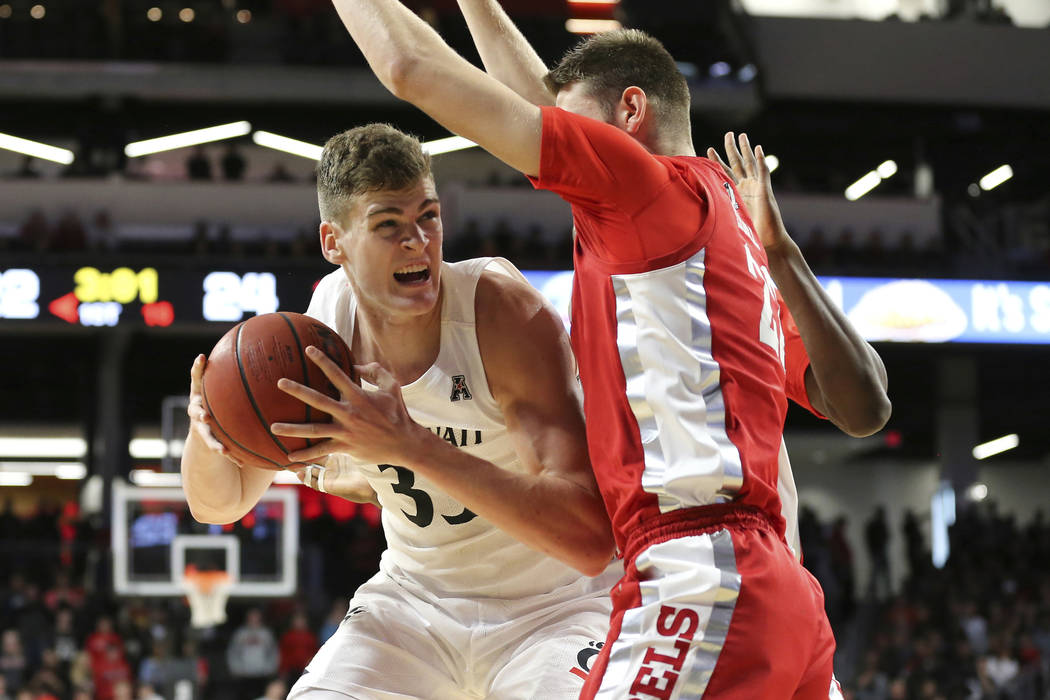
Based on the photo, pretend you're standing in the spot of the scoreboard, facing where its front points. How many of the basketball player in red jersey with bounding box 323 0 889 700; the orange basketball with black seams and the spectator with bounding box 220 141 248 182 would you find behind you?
1

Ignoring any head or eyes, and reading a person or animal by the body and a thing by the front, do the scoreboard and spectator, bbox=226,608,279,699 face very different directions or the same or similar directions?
same or similar directions

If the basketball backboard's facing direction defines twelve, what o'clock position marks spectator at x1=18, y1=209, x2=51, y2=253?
The spectator is roughly at 5 o'clock from the basketball backboard.

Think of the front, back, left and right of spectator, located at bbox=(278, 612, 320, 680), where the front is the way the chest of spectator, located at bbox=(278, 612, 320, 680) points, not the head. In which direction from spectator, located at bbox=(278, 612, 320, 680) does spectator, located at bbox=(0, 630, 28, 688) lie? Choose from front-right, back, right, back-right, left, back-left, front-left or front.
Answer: right

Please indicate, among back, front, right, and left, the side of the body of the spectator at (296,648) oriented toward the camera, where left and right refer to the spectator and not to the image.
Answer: front

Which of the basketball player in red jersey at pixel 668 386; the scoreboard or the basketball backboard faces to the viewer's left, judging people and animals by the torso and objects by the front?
the basketball player in red jersey

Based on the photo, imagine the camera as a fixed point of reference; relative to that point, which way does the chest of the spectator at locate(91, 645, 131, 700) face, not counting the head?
toward the camera

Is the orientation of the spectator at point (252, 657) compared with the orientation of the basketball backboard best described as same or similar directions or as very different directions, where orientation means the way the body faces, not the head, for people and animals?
same or similar directions

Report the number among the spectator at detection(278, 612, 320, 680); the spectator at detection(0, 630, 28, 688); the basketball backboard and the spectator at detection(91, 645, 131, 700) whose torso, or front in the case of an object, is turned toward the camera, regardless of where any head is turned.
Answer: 4

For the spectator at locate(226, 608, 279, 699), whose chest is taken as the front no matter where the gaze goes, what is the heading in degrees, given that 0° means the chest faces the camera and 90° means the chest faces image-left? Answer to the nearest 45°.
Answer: approximately 0°

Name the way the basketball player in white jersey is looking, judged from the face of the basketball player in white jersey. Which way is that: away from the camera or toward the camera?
toward the camera

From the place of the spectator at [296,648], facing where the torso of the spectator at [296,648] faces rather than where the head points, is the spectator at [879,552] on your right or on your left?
on your left

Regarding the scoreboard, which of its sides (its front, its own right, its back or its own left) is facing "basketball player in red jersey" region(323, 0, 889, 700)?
front

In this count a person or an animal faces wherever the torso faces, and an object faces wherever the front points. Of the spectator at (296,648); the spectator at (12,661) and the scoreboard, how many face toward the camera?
3

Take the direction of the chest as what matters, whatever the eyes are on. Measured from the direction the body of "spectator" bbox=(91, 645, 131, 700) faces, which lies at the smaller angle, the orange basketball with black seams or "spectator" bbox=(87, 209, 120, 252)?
the orange basketball with black seams
